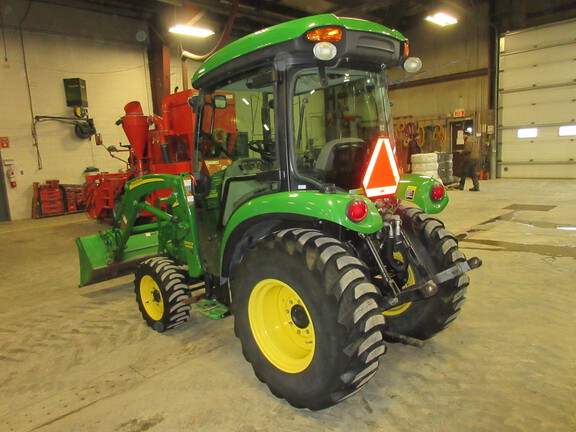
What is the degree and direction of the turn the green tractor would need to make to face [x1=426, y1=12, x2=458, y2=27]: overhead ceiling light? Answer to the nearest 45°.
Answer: approximately 90° to its right

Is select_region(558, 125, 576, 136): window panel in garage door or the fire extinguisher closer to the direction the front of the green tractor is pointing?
the fire extinguisher

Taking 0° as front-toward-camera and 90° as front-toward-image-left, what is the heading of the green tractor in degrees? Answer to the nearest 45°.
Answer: approximately 135°

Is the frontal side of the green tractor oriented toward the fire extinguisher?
yes

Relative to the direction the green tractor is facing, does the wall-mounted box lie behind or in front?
in front

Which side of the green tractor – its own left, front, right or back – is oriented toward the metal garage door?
right

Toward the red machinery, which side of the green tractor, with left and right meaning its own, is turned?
front

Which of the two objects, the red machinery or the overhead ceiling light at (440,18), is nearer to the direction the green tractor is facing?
the red machinery

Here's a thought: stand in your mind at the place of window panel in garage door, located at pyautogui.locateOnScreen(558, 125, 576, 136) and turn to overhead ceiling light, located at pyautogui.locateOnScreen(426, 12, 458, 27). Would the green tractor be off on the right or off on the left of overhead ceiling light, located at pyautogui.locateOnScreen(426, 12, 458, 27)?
left

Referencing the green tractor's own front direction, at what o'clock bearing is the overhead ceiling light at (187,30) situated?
The overhead ceiling light is roughly at 1 o'clock from the green tractor.

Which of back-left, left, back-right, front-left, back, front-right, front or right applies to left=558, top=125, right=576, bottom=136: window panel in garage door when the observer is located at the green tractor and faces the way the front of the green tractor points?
right

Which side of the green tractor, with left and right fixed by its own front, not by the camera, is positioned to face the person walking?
right

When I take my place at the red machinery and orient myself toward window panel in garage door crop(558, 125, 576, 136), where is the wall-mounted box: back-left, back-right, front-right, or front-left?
back-left
